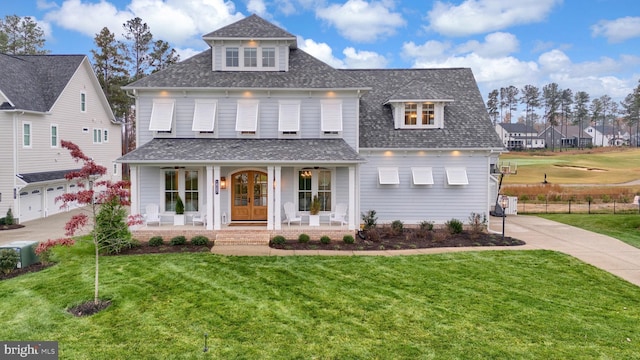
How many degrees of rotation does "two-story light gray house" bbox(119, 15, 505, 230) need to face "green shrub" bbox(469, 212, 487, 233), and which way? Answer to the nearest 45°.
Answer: approximately 90° to its left

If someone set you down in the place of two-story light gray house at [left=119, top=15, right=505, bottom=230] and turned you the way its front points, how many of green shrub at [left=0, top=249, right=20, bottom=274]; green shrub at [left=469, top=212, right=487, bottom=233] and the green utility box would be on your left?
1

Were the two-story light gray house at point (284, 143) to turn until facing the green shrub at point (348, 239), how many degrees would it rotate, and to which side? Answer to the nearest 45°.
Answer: approximately 45° to its left

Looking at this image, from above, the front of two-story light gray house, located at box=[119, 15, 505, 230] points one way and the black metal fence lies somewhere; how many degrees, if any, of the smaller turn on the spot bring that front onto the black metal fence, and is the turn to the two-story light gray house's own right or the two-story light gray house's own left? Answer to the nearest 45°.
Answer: approximately 135° to the two-story light gray house's own left

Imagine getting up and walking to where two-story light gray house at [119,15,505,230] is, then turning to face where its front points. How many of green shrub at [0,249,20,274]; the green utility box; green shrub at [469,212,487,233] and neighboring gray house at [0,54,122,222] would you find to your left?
1

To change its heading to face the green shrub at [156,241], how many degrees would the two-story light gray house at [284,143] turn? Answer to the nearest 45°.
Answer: approximately 45° to its right

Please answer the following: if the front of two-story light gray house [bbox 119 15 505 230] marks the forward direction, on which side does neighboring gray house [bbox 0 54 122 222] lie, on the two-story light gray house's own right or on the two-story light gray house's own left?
on the two-story light gray house's own right

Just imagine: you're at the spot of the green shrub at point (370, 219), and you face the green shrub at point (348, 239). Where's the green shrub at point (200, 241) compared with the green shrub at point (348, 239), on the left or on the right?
right

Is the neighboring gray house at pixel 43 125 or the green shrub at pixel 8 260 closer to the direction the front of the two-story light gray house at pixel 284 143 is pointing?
the green shrub

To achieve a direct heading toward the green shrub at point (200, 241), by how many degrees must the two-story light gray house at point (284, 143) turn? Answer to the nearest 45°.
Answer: approximately 45° to its right

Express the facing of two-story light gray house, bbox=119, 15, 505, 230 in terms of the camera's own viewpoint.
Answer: facing the viewer
